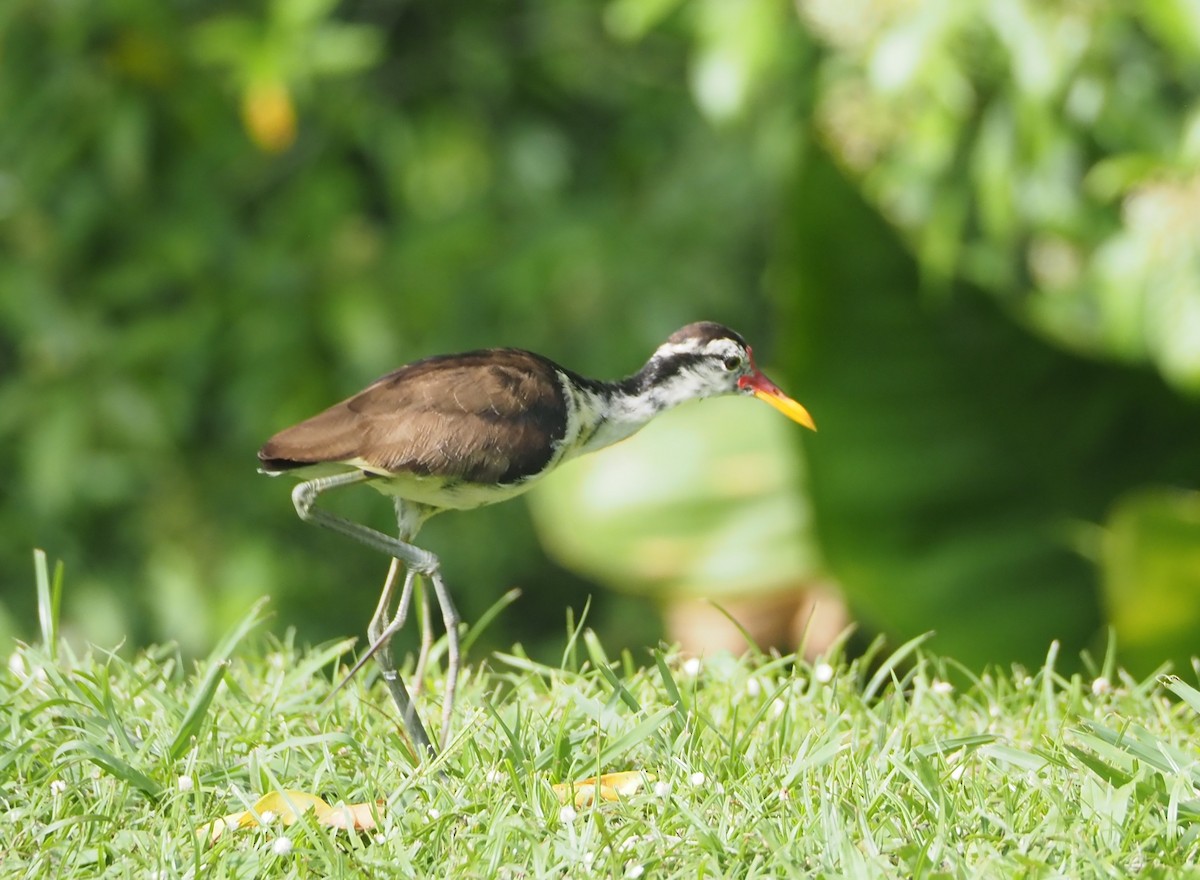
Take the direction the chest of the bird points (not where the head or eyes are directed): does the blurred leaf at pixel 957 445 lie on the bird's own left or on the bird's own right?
on the bird's own left

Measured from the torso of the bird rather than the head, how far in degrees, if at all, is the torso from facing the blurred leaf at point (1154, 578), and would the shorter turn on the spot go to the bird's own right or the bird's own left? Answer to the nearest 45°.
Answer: approximately 45° to the bird's own left

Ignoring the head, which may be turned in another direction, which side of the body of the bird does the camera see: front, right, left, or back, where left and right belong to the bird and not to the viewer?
right

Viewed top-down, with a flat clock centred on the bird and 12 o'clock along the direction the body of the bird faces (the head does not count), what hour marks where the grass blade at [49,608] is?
The grass blade is roughly at 7 o'clock from the bird.

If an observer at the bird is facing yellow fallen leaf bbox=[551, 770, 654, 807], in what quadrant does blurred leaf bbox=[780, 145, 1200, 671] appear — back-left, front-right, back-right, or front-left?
back-left

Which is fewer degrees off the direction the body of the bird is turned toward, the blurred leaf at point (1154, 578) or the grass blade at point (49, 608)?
the blurred leaf

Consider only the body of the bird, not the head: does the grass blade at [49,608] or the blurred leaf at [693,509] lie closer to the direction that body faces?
the blurred leaf

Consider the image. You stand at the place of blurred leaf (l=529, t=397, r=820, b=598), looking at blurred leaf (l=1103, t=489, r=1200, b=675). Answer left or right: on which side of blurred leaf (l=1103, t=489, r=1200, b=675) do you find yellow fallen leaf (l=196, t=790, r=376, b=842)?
right

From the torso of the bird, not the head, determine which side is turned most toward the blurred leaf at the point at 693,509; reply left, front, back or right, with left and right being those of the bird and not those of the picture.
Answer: left
